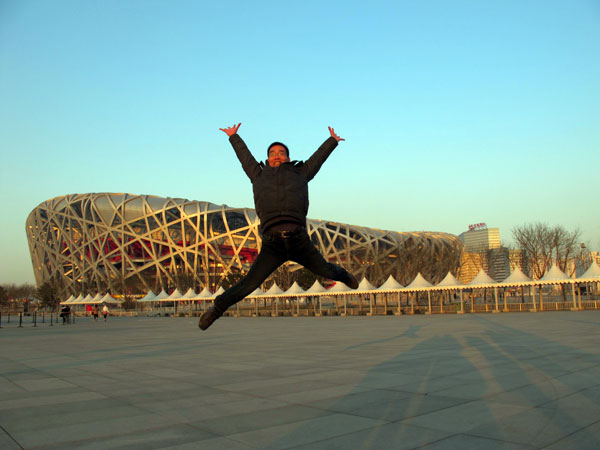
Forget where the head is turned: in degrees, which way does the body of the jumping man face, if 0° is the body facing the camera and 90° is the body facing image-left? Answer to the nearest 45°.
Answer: approximately 0°

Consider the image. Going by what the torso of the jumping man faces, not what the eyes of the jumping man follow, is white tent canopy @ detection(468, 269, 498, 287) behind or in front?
behind

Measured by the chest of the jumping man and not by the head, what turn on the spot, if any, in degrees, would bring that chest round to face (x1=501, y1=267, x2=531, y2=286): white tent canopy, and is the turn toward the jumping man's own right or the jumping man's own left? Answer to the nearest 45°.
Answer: approximately 135° to the jumping man's own left

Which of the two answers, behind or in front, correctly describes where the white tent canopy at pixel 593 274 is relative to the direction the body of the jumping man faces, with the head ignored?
behind
